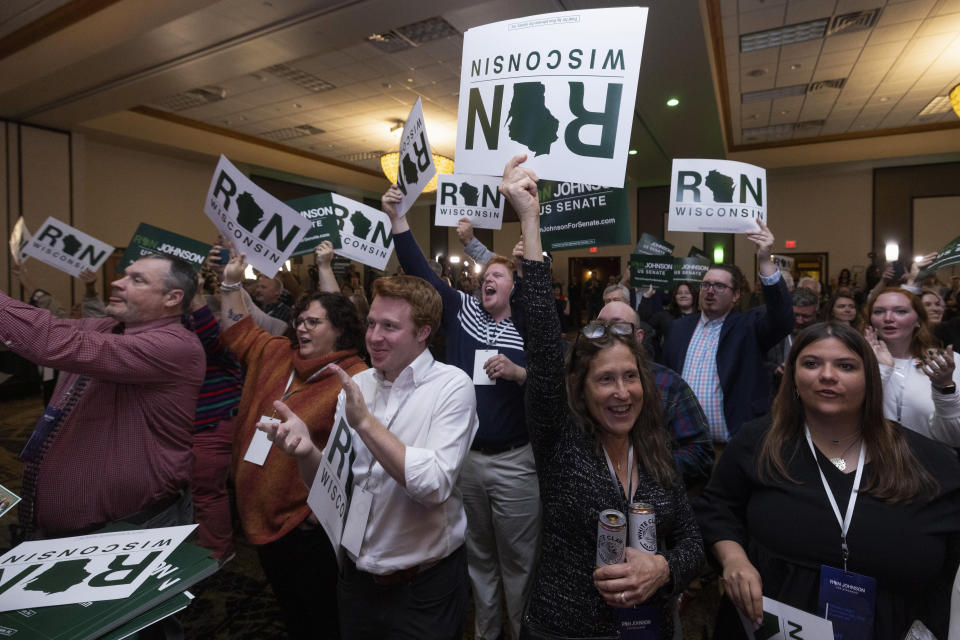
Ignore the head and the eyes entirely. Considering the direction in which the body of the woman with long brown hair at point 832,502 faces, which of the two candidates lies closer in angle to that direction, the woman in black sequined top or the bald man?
the woman in black sequined top

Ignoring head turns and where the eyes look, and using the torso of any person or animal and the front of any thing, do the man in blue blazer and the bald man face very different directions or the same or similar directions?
same or similar directions

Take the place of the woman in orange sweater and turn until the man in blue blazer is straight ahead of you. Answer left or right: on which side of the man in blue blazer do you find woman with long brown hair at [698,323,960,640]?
right

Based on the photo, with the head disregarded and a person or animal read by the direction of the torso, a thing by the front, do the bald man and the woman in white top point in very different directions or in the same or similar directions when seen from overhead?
same or similar directions

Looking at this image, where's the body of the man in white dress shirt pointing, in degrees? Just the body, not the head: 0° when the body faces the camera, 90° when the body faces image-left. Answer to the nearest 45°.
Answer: approximately 45°

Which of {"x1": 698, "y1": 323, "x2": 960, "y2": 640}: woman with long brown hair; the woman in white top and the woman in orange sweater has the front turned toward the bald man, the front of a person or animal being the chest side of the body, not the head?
the woman in white top

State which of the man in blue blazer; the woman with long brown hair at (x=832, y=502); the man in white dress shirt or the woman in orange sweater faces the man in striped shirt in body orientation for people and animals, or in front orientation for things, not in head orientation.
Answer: the man in blue blazer

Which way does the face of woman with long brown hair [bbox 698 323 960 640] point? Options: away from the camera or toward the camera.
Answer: toward the camera

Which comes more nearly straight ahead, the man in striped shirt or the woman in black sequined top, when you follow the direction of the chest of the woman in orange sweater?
the woman in black sequined top

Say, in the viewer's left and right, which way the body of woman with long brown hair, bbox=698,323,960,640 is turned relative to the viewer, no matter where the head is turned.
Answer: facing the viewer

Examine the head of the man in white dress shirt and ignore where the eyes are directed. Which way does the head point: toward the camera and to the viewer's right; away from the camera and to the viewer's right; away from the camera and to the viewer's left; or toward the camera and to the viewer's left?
toward the camera and to the viewer's left

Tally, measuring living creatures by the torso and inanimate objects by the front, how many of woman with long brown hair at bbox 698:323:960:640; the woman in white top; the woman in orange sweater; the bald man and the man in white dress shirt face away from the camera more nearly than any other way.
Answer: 0

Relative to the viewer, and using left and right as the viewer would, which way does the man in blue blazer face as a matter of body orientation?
facing the viewer and to the left of the viewer
